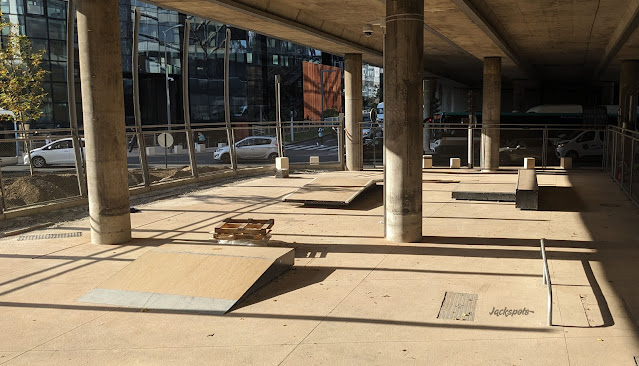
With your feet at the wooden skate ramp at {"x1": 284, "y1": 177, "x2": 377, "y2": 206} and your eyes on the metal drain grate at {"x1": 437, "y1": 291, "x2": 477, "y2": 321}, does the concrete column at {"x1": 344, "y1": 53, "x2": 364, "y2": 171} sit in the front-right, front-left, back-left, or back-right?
back-left

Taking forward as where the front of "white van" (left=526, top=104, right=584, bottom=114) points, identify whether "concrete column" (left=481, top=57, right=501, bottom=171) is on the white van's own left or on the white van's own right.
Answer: on the white van's own left

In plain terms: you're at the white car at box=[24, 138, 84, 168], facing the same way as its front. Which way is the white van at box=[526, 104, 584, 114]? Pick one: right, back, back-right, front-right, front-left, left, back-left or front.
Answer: back

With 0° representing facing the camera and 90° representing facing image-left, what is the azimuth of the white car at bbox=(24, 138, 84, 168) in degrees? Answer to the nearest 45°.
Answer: approximately 90°

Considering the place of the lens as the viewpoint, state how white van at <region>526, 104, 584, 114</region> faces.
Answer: facing to the left of the viewer

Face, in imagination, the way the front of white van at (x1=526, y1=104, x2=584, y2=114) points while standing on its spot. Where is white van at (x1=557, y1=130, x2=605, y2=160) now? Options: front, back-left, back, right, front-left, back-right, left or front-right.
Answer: left

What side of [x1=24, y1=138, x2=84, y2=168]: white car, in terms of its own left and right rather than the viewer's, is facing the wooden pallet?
left

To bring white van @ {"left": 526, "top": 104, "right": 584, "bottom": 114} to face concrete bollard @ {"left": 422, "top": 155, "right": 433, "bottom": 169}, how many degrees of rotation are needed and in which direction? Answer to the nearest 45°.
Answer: approximately 90° to its left

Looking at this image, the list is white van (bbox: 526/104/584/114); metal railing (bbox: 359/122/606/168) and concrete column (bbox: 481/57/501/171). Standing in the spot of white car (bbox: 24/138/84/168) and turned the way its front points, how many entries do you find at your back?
3

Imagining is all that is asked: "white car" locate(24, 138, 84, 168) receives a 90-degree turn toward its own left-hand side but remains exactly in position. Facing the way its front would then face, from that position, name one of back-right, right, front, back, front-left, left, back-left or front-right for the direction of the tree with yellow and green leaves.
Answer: back

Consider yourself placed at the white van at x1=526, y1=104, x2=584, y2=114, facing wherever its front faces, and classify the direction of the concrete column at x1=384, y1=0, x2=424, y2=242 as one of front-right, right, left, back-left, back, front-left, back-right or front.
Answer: left

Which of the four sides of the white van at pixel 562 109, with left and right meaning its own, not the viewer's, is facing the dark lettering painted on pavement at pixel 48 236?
left

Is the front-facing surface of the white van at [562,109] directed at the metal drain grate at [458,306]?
no

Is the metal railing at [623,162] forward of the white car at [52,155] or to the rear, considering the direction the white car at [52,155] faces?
to the rear

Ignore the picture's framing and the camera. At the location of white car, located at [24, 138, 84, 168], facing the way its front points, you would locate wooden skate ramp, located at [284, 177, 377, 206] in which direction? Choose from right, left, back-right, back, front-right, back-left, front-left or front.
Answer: back-left

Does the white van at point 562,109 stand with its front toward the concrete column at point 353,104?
no
